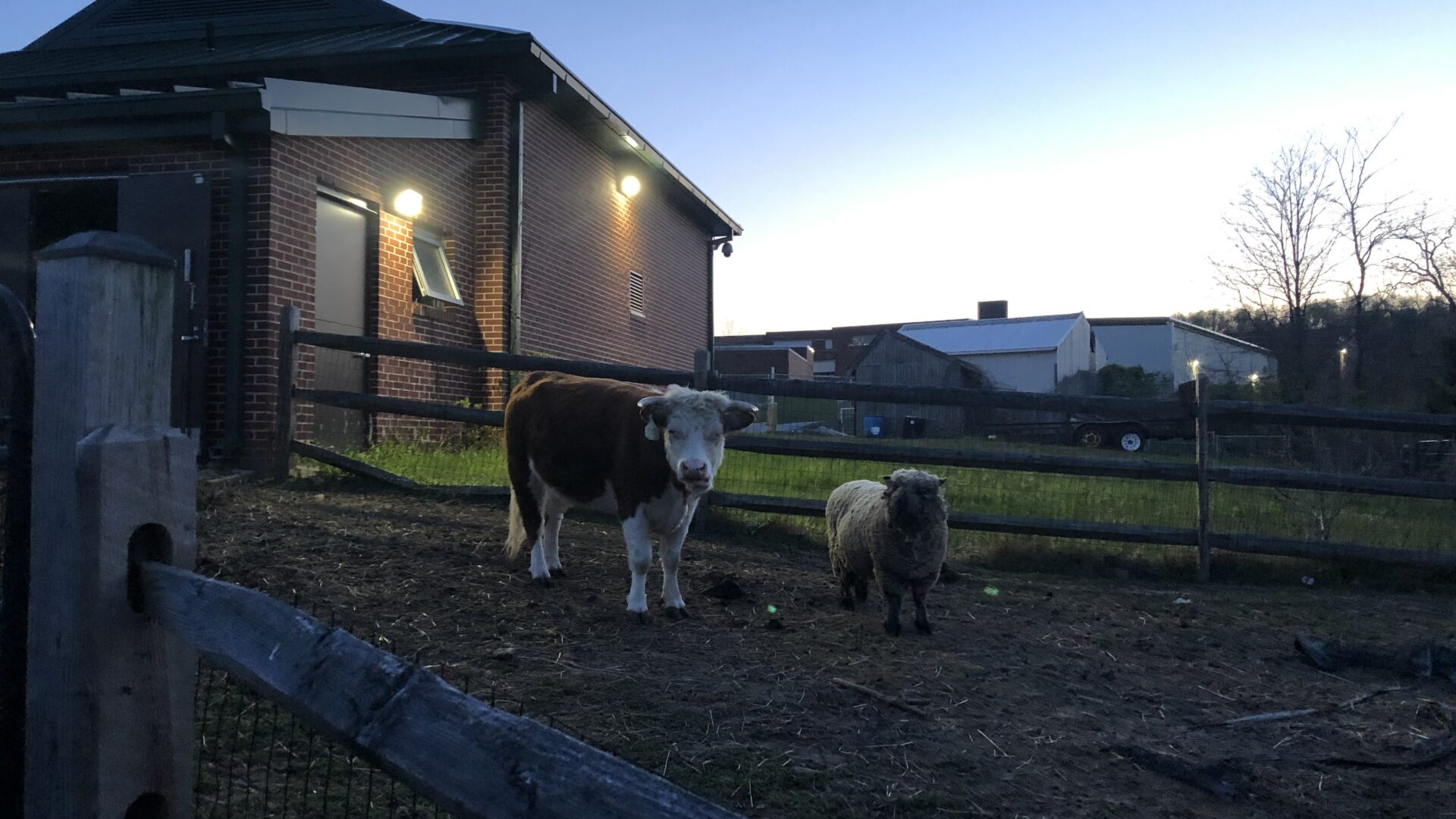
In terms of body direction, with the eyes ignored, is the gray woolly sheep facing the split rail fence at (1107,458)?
no

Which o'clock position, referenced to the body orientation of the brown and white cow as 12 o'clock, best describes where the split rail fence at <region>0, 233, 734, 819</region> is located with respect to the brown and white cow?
The split rail fence is roughly at 2 o'clock from the brown and white cow.

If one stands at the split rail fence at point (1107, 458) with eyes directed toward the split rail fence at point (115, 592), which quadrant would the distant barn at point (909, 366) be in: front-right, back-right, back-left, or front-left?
back-right

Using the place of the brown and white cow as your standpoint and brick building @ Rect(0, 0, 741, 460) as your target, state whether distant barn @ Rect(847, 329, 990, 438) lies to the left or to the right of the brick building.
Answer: right

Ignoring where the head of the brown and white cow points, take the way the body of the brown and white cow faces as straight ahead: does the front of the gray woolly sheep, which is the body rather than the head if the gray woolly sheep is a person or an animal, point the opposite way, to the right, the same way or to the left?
the same way

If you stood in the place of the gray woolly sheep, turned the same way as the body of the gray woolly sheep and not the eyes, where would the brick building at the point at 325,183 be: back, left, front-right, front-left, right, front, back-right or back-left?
back

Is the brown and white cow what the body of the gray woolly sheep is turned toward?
no

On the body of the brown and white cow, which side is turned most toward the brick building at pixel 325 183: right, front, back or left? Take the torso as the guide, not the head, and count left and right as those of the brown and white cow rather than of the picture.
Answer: back

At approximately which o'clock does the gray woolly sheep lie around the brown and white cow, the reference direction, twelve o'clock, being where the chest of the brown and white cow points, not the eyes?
The gray woolly sheep is roughly at 11 o'clock from the brown and white cow.

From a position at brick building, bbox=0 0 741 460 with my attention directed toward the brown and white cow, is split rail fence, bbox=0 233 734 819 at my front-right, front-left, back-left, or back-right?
front-right

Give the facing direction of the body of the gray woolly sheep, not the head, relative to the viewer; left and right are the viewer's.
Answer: facing the viewer and to the right of the viewer

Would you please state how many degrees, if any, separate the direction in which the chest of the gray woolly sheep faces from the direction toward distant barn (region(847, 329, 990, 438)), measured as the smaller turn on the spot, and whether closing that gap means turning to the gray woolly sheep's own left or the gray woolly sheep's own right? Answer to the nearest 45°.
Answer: approximately 135° to the gray woolly sheep's own left

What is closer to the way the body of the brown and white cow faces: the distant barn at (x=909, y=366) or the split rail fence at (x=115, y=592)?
the split rail fence

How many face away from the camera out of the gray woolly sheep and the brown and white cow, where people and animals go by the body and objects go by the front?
0

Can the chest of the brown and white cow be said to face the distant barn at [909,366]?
no

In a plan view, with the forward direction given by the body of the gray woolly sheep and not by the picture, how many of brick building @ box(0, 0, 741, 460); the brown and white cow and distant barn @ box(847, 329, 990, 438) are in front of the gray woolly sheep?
0

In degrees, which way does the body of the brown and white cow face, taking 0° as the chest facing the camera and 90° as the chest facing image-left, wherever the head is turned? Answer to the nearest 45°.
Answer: approximately 315°
